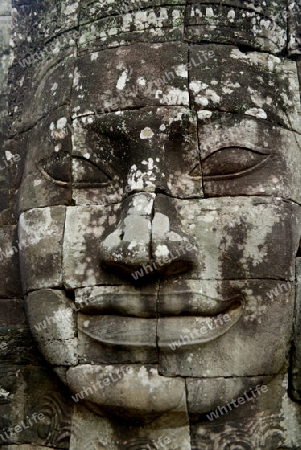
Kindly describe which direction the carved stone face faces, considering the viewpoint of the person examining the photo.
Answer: facing the viewer
